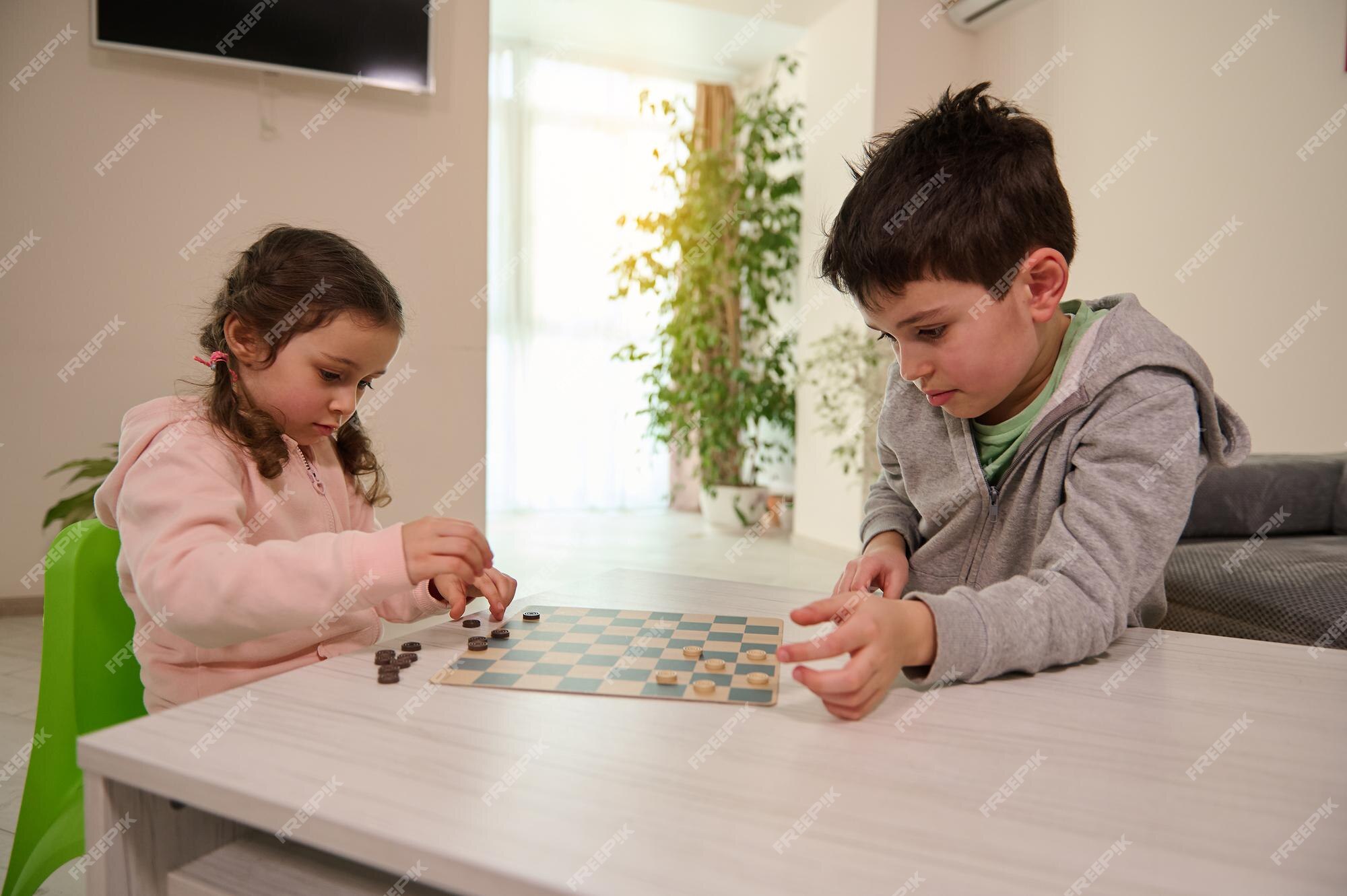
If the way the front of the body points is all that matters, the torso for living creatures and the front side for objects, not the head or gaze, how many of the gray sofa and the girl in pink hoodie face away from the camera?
0

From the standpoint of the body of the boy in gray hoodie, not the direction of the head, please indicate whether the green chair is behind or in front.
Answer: in front

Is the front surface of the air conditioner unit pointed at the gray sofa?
no

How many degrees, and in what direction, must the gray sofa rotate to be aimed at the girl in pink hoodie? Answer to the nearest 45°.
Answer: approximately 45° to its right

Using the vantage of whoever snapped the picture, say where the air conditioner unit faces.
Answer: facing the viewer and to the left of the viewer

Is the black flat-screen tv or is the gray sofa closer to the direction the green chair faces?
the gray sofa

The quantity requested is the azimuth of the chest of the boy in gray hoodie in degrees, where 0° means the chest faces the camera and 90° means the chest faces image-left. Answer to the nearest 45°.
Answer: approximately 45°

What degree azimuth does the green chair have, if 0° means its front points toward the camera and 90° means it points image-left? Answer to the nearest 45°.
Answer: approximately 315°

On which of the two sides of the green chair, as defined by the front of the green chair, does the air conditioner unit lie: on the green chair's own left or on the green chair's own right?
on the green chair's own left

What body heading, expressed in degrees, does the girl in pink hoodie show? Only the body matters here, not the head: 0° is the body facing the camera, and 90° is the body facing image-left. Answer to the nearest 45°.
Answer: approximately 315°

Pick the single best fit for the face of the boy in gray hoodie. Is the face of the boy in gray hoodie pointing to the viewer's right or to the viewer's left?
to the viewer's left

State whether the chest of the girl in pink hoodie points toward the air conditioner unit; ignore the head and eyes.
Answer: no

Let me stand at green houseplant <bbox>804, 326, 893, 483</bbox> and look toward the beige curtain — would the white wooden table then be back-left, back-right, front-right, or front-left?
back-left

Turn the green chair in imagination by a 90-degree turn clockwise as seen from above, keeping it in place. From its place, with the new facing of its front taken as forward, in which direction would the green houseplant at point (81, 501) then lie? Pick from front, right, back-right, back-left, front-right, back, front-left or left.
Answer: back-right
